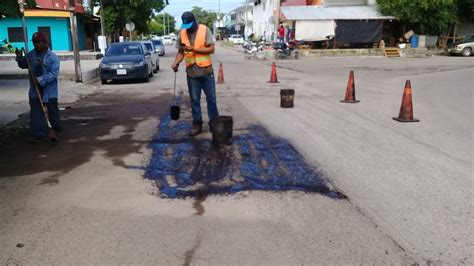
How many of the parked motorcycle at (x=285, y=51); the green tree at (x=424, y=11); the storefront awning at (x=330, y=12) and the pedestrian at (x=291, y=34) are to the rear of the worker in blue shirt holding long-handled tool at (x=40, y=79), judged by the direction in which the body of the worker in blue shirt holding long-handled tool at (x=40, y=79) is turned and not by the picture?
4

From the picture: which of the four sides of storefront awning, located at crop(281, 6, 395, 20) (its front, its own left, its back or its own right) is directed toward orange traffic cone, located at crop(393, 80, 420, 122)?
front

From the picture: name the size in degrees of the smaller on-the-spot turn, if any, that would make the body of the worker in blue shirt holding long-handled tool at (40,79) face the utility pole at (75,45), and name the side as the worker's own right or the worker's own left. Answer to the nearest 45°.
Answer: approximately 135° to the worker's own right

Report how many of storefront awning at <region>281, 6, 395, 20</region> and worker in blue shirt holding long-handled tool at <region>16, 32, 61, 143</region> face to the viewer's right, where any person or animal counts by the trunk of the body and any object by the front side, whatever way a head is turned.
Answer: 0

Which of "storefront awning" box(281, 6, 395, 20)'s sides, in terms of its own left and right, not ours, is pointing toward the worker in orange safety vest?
front

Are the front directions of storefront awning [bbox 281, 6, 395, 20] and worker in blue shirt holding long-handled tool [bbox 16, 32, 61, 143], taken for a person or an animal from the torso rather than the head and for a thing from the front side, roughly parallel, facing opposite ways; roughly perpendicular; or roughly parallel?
roughly parallel

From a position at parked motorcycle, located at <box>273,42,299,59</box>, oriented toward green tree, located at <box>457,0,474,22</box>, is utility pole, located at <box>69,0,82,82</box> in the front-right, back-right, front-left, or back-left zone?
back-right

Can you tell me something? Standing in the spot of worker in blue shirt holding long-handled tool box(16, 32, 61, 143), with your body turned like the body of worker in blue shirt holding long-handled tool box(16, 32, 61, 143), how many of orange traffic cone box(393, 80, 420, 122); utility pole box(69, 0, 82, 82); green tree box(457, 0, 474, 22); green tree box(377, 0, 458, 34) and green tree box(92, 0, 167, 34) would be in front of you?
0

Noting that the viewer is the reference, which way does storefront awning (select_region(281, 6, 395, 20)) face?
facing the viewer

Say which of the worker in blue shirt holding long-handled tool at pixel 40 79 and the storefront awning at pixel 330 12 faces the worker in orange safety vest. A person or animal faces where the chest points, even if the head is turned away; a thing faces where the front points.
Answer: the storefront awning

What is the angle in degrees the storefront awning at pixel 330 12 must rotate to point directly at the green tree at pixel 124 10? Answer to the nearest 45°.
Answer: approximately 90° to its right

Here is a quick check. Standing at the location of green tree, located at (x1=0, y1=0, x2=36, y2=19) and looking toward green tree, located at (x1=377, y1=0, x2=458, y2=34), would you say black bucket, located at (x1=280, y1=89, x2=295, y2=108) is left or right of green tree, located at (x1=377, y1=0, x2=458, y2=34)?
right

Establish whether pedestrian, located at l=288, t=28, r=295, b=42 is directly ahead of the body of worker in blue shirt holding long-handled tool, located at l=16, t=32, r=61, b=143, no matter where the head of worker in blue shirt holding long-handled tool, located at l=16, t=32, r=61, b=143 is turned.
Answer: no

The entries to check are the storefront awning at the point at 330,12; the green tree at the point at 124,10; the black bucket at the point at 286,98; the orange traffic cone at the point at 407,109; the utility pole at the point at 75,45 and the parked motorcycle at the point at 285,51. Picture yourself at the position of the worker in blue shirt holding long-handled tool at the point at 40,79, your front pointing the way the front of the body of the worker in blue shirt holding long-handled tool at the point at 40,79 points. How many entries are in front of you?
0
